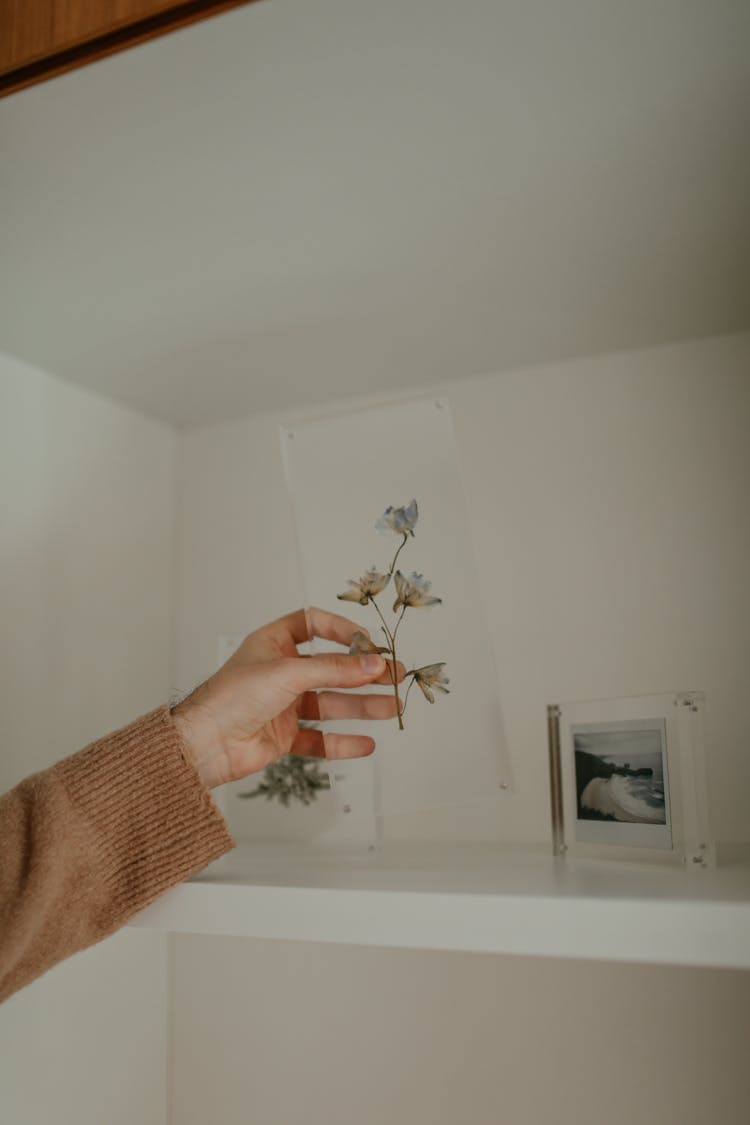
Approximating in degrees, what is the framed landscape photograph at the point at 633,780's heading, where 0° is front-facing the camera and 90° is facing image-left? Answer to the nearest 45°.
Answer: approximately 0°

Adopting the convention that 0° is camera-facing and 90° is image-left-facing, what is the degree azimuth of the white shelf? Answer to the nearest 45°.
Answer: approximately 0°
